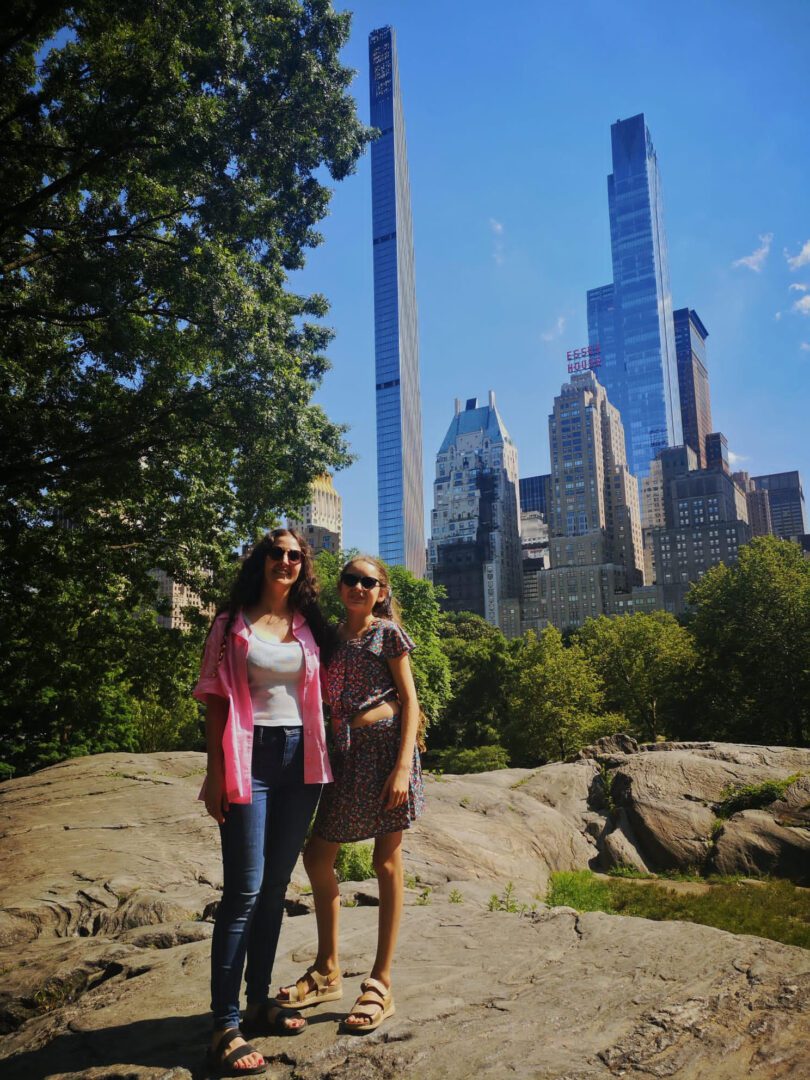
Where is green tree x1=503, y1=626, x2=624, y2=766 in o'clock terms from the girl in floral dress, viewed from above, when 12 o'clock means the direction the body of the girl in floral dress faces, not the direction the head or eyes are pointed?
The green tree is roughly at 5 o'clock from the girl in floral dress.

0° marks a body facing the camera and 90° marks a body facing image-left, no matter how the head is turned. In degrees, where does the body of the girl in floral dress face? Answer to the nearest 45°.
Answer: approximately 45°

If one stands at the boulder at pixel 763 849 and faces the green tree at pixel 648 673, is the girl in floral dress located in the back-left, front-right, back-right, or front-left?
back-left

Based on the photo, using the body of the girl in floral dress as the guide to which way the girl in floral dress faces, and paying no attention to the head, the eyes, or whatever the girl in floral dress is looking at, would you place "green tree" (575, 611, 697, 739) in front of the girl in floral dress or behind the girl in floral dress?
behind

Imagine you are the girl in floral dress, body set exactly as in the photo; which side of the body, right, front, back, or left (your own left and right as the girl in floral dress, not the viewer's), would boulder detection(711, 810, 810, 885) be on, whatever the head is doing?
back

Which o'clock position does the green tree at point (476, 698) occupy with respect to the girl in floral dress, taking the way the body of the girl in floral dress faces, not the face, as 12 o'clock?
The green tree is roughly at 5 o'clock from the girl in floral dress.

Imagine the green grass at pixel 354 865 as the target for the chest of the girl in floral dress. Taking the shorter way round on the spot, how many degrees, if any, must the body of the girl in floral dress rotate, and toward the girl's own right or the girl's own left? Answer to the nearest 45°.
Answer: approximately 135° to the girl's own right

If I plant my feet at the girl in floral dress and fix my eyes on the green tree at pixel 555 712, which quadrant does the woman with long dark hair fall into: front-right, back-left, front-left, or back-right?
back-left

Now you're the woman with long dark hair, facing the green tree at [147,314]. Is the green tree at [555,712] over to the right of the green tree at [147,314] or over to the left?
right
